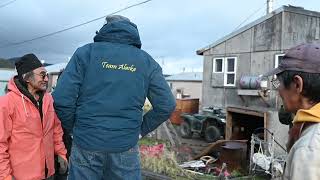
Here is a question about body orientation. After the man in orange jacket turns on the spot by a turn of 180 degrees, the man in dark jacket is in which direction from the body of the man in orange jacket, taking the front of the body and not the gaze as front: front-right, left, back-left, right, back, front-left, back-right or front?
back

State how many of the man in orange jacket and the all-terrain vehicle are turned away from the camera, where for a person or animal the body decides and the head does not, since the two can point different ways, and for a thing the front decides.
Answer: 0

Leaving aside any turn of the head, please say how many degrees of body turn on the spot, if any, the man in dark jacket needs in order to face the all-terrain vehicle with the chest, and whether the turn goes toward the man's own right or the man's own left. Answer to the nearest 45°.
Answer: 0° — they already face it

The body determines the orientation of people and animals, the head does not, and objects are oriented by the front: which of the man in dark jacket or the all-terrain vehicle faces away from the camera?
the man in dark jacket

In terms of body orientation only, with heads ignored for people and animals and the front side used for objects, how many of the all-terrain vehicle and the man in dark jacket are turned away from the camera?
1

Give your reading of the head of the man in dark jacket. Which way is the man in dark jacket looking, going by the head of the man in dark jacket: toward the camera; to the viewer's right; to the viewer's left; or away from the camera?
away from the camera

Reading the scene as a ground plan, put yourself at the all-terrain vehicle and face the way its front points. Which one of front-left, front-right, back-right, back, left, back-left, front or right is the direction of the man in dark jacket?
front-right

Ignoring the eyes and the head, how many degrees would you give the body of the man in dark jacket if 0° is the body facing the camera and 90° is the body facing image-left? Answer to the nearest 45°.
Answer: approximately 180°

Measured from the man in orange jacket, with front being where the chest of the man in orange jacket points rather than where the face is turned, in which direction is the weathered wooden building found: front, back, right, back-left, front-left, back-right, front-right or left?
left

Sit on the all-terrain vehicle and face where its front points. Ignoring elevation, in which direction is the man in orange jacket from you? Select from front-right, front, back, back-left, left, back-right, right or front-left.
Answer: front-right

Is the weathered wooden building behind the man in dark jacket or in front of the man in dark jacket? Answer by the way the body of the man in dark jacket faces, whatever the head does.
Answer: in front

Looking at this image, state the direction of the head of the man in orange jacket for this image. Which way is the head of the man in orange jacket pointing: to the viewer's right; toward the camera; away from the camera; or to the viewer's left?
to the viewer's right

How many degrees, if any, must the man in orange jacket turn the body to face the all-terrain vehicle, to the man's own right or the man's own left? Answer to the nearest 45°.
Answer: approximately 90° to the man's own left

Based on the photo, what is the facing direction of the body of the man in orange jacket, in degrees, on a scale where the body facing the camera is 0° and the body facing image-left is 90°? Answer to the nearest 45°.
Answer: approximately 315°
